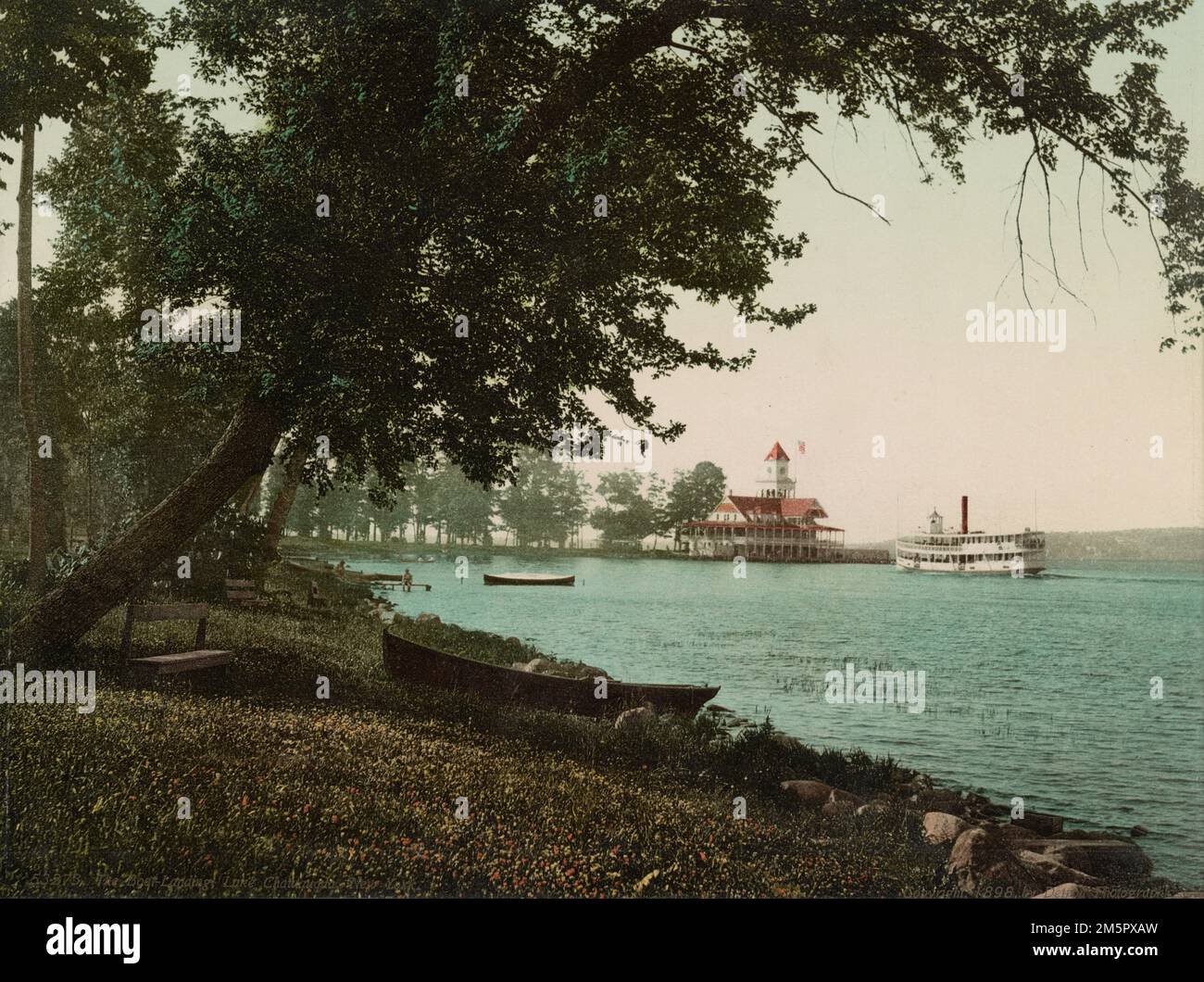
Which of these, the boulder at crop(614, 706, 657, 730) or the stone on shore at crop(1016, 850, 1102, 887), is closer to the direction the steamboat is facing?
the boulder

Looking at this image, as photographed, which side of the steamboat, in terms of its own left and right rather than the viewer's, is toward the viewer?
left

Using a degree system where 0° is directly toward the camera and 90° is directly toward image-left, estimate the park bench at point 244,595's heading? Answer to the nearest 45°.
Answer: approximately 315°
